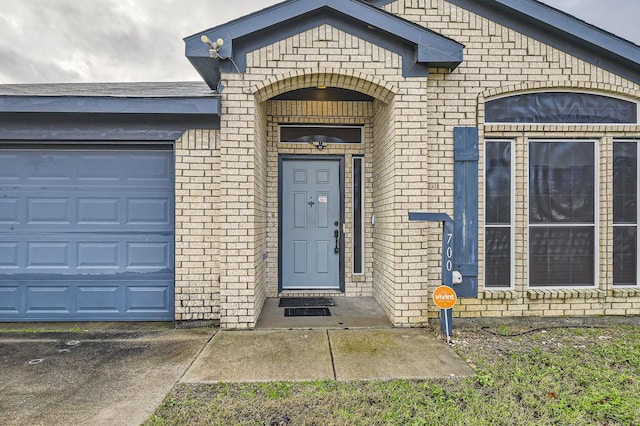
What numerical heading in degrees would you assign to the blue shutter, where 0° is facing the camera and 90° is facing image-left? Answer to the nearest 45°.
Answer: approximately 0°

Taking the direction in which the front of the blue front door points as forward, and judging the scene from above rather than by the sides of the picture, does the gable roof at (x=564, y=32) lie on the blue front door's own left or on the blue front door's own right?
on the blue front door's own left

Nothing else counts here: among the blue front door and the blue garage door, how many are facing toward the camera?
2

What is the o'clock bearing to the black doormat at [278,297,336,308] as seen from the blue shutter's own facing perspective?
The black doormat is roughly at 3 o'clock from the blue shutter.

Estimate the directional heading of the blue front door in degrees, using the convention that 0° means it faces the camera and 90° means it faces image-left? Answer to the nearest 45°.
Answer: approximately 0°

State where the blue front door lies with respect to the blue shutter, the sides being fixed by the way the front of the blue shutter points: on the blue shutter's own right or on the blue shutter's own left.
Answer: on the blue shutter's own right
